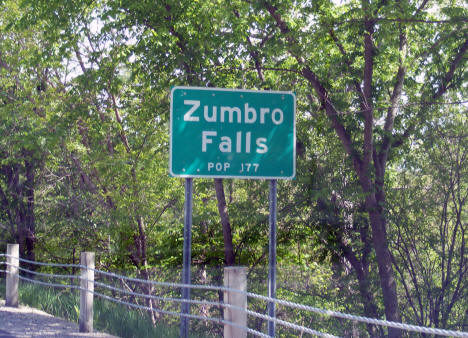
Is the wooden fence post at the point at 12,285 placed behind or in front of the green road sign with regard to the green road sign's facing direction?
behind

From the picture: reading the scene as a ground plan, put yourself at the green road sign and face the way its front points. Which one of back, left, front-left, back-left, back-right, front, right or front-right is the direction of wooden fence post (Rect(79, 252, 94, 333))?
back-right

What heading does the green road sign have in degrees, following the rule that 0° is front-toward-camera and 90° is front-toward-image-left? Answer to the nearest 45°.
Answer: approximately 0°
